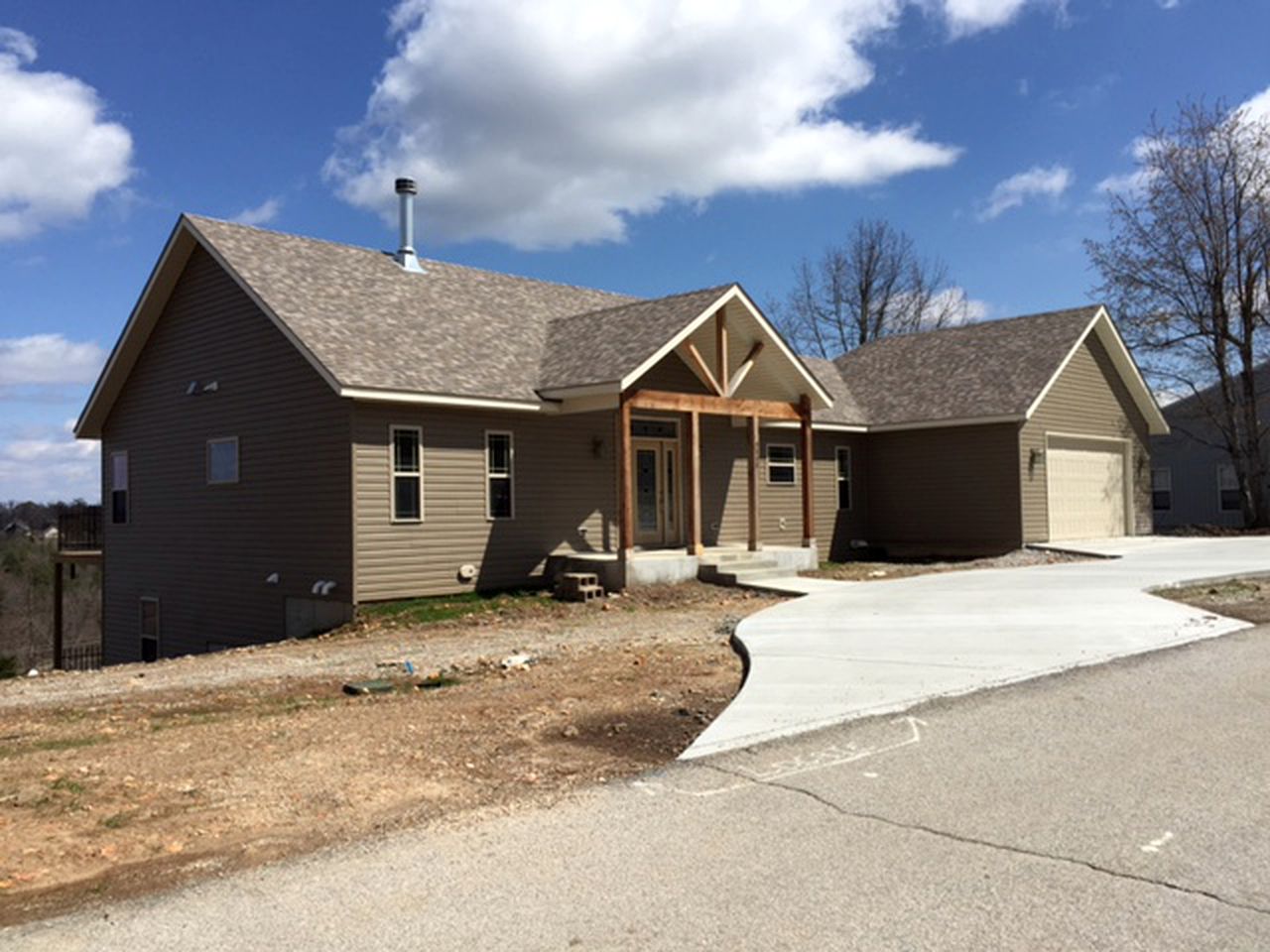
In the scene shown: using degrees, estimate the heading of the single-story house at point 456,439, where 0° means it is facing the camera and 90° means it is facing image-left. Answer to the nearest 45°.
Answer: approximately 315°

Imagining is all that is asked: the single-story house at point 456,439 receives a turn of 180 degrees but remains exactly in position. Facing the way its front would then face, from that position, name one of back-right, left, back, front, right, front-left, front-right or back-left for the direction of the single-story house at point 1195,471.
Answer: right
